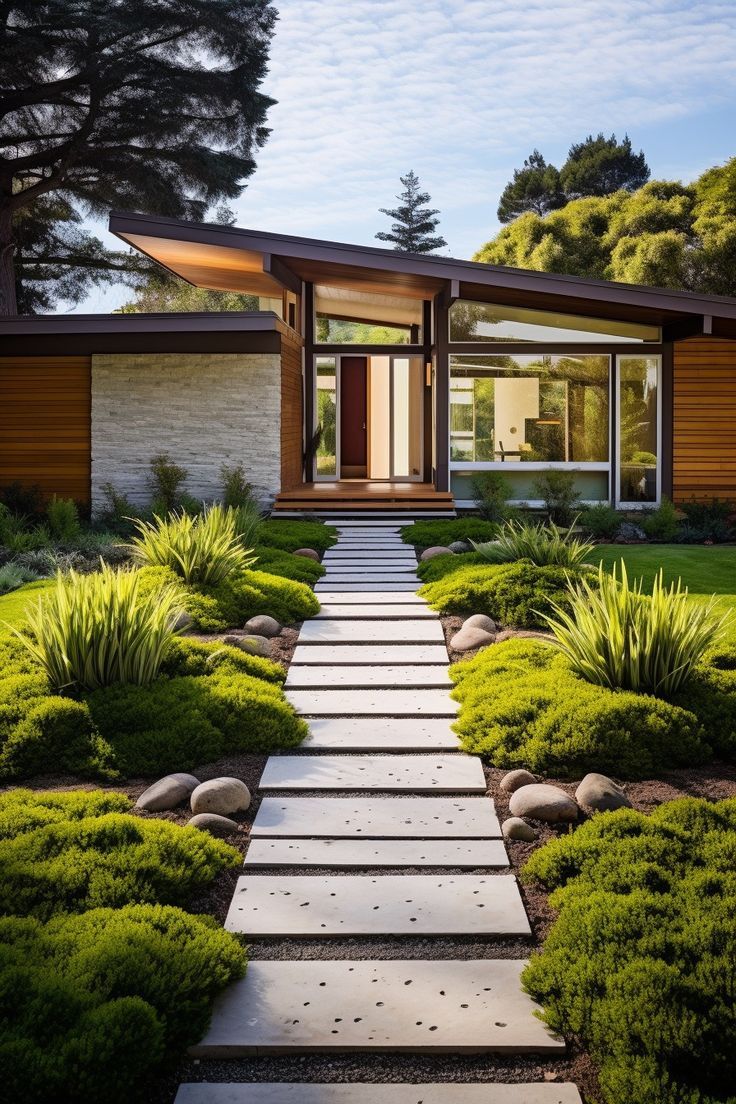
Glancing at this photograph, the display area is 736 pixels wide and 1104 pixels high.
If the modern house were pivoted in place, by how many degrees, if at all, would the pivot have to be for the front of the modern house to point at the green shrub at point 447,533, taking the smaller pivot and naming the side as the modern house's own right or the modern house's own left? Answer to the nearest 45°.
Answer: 0° — it already faces it

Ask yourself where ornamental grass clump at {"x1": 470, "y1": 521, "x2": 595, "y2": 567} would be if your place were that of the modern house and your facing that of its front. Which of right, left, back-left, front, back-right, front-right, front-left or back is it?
front

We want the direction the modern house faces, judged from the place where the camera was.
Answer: facing the viewer

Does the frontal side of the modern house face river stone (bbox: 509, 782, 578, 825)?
yes

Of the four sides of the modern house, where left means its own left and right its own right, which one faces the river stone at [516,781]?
front

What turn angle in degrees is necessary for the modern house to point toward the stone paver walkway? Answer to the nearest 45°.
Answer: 0° — it already faces it

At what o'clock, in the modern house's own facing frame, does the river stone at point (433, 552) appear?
The river stone is roughly at 12 o'clock from the modern house.

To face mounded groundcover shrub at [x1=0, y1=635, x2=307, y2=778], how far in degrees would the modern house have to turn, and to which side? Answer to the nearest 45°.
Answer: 0° — it already faces it

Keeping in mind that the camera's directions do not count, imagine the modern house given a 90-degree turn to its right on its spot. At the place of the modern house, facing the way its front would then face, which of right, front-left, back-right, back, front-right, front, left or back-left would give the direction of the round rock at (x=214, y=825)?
left

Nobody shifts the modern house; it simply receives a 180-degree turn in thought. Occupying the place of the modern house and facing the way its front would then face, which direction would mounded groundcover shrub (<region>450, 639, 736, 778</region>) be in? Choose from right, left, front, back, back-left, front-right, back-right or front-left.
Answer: back

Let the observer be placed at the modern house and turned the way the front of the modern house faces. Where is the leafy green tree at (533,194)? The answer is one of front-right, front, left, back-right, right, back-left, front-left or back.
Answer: back

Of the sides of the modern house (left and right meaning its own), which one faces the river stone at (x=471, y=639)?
front

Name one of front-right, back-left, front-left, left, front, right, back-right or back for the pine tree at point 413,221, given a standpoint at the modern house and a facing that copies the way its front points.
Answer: back

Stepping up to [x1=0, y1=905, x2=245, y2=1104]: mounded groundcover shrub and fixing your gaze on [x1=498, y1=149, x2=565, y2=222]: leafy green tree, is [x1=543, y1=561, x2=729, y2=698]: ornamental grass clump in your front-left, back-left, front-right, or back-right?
front-right

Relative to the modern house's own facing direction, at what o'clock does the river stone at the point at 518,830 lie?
The river stone is roughly at 12 o'clock from the modern house.

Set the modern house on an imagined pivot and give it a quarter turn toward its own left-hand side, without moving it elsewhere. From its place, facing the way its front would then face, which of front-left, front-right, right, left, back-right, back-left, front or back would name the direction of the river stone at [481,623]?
right
